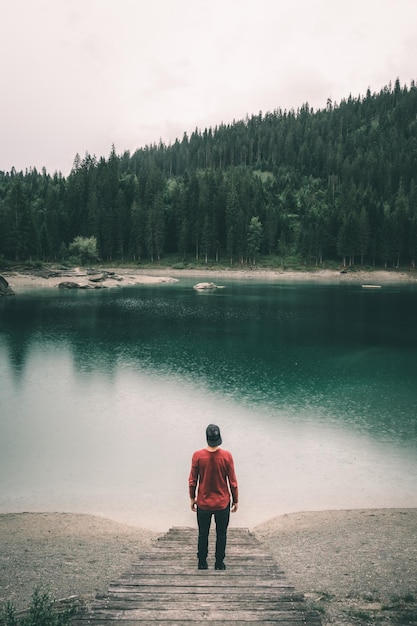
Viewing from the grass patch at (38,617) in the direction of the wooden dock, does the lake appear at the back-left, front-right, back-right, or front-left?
front-left

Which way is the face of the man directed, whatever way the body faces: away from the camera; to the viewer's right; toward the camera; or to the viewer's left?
away from the camera

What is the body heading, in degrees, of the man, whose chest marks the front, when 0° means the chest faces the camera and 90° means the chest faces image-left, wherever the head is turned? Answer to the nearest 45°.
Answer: approximately 180°

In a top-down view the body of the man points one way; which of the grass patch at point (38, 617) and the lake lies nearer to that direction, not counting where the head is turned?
the lake

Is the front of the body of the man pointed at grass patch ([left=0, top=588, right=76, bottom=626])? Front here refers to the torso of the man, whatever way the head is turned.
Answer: no

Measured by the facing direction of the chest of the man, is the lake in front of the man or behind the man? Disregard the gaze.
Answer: in front
